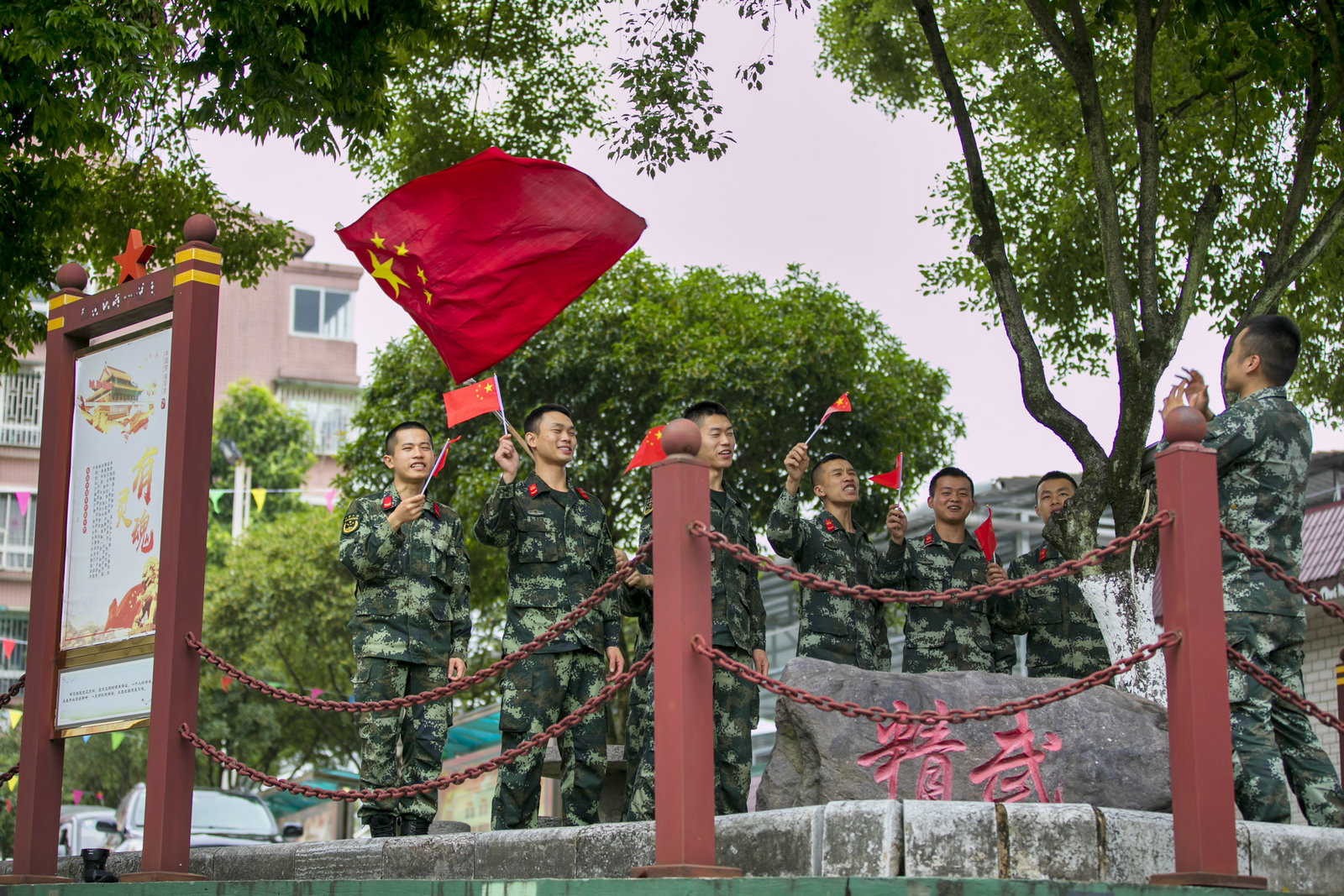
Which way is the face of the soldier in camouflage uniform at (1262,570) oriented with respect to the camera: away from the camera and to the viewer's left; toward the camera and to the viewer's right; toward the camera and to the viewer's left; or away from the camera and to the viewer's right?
away from the camera and to the viewer's left

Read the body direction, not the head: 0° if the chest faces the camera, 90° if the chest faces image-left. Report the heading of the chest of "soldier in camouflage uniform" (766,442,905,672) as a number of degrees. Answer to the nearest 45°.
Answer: approximately 315°

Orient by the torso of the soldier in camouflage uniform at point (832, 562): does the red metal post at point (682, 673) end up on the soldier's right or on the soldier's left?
on the soldier's right

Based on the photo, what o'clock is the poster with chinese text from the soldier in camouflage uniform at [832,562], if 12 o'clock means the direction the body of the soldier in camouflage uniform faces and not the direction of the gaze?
The poster with chinese text is roughly at 3 o'clock from the soldier in camouflage uniform.

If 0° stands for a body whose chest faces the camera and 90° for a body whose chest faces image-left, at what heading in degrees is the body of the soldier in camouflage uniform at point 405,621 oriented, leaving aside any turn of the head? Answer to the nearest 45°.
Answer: approximately 0°

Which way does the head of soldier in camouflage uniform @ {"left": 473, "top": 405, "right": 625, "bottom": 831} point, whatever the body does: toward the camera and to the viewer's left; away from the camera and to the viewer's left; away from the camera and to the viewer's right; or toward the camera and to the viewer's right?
toward the camera and to the viewer's right

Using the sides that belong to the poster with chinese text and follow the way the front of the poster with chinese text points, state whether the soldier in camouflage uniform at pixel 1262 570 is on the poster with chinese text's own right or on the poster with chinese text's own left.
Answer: on the poster with chinese text's own left

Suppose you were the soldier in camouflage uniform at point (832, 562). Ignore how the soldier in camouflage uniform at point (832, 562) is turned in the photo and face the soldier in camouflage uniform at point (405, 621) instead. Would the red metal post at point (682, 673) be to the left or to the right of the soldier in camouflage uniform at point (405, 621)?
left

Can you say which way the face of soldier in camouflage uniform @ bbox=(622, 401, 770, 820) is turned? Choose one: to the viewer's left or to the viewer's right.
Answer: to the viewer's right
